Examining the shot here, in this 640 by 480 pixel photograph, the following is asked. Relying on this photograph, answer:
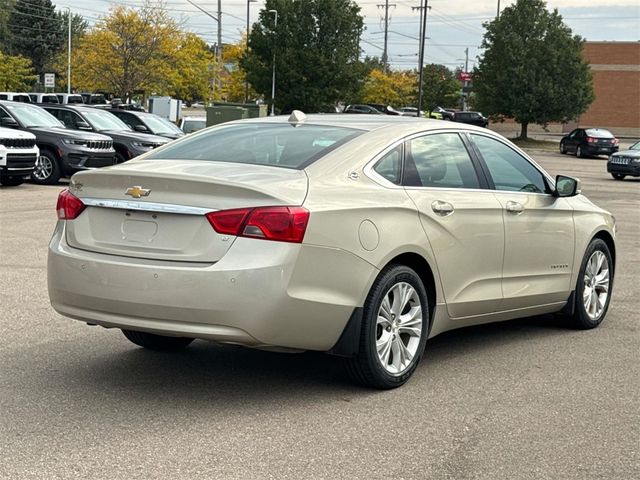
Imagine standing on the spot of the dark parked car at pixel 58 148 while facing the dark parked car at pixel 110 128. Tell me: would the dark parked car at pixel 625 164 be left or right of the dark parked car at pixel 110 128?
right

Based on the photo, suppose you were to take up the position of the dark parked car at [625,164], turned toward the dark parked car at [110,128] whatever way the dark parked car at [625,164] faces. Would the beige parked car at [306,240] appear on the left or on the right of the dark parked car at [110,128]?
left

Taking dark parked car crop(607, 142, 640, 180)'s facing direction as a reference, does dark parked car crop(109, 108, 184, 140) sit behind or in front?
in front

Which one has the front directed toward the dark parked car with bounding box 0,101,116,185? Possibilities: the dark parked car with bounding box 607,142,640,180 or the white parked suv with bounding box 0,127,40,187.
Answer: the dark parked car with bounding box 607,142,640,180

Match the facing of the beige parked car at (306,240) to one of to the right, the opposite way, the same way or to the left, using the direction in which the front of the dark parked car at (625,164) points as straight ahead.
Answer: the opposite way

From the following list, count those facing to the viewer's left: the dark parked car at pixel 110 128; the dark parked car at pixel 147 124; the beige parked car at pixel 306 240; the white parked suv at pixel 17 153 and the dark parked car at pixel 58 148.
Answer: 0

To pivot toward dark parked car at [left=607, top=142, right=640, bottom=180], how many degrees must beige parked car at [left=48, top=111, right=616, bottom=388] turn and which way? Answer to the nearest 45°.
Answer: approximately 45° to its left

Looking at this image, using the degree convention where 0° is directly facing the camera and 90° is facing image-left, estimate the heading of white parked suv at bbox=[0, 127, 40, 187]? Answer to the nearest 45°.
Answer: approximately 315°

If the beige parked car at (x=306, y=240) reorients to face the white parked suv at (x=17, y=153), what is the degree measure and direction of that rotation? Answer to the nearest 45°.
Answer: approximately 90° to its left

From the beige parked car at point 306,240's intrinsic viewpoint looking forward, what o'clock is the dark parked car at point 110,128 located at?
The dark parked car is roughly at 10 o'clock from the beige parked car.

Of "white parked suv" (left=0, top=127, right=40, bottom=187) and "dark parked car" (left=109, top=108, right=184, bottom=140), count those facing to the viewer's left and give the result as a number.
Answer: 0

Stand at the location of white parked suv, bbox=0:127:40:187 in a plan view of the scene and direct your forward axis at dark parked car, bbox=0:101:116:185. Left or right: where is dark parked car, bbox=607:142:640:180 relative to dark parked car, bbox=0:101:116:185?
right

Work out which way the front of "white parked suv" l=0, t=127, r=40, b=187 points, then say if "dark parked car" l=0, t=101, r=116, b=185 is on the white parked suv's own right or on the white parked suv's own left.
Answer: on the white parked suv's own left

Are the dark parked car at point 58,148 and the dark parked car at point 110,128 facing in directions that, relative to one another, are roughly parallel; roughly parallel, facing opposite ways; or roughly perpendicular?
roughly parallel

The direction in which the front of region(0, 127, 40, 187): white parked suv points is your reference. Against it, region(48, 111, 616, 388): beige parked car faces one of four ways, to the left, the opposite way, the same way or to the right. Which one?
to the left

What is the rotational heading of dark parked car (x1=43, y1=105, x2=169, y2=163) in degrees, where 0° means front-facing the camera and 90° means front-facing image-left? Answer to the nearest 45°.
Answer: approximately 315°

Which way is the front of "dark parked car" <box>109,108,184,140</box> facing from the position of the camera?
facing the viewer and to the right of the viewer

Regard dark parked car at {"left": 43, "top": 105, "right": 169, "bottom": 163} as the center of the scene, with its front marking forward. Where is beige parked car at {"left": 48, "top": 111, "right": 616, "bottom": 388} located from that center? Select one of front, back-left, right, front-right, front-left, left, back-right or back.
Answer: front-right
